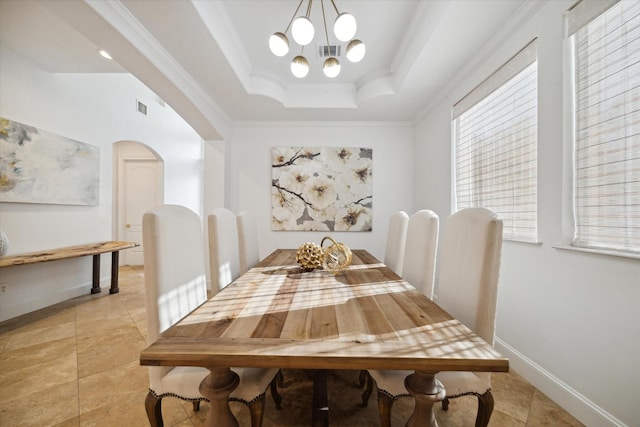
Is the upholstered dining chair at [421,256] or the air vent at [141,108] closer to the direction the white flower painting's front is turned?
the upholstered dining chair

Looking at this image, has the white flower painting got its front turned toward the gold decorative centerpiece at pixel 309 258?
yes

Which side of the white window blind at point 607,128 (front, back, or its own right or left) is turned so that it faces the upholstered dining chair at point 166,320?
front

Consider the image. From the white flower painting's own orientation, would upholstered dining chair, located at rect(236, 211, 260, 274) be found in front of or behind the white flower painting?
in front

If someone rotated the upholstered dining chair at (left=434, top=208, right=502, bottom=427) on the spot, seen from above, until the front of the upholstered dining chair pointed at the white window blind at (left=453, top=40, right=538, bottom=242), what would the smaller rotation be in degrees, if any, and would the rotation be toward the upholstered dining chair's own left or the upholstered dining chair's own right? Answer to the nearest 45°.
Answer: approximately 135° to the upholstered dining chair's own right

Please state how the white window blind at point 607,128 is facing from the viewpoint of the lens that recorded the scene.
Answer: facing the viewer and to the left of the viewer

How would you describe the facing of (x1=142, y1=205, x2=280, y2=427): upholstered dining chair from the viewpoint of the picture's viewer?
facing the viewer and to the right of the viewer

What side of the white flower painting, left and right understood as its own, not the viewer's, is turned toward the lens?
front

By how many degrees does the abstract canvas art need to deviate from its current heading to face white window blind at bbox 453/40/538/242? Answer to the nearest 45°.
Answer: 0° — it already faces it

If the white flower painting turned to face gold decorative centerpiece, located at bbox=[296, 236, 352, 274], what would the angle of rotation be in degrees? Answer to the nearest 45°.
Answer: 0° — it already faces it

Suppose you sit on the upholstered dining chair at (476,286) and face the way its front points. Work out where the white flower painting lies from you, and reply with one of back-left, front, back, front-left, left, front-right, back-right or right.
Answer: right

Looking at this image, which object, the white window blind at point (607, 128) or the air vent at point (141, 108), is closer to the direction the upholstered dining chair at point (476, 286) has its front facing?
the air vent

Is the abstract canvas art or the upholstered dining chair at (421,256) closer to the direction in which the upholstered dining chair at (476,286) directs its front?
the abstract canvas art

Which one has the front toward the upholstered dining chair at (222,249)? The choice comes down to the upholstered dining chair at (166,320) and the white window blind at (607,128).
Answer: the white window blind

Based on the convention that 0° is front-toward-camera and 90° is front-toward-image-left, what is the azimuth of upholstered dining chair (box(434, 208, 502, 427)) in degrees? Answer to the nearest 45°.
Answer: approximately 45°
